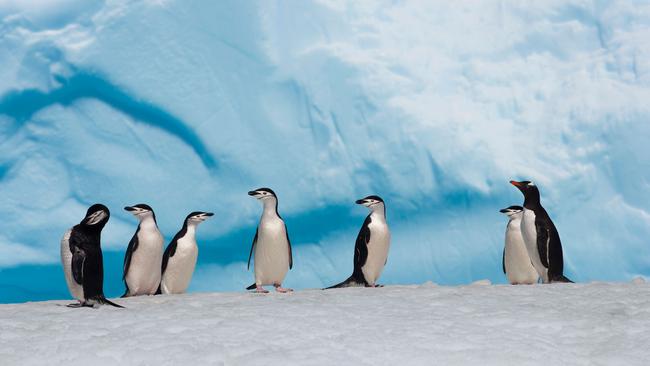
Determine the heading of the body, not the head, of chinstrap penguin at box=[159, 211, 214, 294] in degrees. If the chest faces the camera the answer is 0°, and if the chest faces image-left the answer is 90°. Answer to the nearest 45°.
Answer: approximately 315°

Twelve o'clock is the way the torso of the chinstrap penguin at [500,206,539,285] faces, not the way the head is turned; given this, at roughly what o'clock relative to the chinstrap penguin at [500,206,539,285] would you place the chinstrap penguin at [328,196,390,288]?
the chinstrap penguin at [328,196,390,288] is roughly at 2 o'clock from the chinstrap penguin at [500,206,539,285].

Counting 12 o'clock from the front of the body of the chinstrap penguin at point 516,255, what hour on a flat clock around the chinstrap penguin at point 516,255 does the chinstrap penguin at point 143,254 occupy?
the chinstrap penguin at point 143,254 is roughly at 2 o'clock from the chinstrap penguin at point 516,255.

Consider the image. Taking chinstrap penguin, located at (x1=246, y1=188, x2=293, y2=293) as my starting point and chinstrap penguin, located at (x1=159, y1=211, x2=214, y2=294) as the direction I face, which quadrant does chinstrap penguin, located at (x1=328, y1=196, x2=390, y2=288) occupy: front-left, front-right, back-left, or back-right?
back-right

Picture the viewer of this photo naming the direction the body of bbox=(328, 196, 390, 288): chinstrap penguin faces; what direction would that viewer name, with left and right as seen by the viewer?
facing the viewer and to the right of the viewer

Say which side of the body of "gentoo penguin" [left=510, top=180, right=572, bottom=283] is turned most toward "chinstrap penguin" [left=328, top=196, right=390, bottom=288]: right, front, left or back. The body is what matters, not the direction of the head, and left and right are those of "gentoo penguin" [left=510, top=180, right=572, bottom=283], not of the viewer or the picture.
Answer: front

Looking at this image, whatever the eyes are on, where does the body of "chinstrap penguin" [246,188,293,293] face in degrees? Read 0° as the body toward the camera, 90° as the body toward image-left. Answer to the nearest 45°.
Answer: approximately 0°

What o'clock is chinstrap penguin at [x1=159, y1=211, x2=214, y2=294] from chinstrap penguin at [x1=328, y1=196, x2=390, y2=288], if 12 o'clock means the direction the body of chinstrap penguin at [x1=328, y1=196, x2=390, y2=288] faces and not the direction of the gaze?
chinstrap penguin at [x1=159, y1=211, x2=214, y2=294] is roughly at 4 o'clock from chinstrap penguin at [x1=328, y1=196, x2=390, y2=288].

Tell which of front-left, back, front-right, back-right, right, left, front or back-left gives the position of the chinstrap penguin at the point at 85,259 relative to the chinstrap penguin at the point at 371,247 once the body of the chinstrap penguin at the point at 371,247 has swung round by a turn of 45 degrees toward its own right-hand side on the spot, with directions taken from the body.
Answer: front-right

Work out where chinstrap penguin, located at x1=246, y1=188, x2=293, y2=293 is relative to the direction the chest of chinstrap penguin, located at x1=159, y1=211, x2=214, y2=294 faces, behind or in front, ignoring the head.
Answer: in front

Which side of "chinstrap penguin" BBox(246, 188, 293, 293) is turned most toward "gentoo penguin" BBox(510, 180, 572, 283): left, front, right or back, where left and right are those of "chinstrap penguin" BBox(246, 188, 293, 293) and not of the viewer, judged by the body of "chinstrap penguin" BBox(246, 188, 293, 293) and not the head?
left

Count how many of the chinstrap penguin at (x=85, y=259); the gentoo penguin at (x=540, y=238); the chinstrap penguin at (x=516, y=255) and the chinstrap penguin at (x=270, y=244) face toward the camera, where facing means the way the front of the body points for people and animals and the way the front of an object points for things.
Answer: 2

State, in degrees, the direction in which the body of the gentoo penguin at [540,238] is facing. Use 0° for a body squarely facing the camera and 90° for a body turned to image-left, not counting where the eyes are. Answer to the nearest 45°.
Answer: approximately 90°

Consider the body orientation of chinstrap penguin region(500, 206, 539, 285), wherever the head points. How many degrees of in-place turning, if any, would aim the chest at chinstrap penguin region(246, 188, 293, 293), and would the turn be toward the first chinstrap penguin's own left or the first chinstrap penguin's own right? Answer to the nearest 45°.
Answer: approximately 45° to the first chinstrap penguin's own right

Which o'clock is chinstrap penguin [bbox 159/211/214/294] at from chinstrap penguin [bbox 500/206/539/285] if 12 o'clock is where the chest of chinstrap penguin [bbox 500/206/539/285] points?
chinstrap penguin [bbox 159/211/214/294] is roughly at 2 o'clock from chinstrap penguin [bbox 500/206/539/285].

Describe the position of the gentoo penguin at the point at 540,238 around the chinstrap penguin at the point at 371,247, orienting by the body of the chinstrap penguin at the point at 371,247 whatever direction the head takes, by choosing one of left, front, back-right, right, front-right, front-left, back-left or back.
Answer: front-left

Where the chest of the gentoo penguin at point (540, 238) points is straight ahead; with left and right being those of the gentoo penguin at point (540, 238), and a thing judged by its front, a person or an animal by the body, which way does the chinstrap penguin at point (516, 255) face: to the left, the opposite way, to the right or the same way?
to the left
